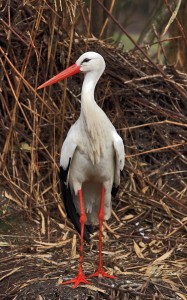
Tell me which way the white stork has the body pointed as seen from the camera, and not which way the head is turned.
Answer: toward the camera
